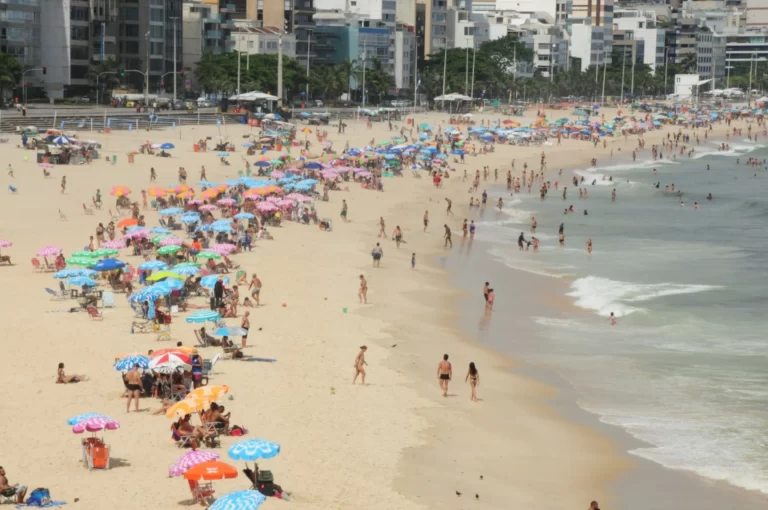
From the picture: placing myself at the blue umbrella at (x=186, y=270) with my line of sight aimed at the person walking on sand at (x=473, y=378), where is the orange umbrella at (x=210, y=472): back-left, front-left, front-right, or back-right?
front-right

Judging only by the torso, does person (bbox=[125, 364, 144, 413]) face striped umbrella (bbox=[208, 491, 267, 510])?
no

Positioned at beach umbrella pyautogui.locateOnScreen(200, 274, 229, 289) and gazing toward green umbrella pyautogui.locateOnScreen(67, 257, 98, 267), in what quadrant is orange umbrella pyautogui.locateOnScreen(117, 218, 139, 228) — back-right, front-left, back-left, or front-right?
front-right

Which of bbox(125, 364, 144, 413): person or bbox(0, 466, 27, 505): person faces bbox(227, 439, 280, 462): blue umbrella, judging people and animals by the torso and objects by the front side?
bbox(0, 466, 27, 505): person

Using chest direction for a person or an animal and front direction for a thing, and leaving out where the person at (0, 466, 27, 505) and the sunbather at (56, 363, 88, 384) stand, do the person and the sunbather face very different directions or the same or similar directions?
same or similar directions

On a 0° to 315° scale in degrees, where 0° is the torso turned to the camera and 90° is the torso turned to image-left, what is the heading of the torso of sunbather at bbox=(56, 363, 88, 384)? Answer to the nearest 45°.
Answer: approximately 270°

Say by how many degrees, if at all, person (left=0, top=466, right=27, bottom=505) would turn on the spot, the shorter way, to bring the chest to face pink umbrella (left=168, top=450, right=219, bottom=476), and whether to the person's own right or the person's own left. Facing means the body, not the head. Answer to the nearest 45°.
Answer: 0° — they already face it

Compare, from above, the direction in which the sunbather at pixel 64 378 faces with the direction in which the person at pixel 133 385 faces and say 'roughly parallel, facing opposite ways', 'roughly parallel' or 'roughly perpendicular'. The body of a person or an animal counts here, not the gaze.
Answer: roughly perpendicular

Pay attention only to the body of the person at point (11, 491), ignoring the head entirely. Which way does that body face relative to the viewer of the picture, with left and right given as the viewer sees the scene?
facing to the right of the viewer

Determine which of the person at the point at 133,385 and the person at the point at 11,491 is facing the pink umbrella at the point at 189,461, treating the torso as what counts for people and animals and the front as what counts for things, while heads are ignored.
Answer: the person at the point at 11,491

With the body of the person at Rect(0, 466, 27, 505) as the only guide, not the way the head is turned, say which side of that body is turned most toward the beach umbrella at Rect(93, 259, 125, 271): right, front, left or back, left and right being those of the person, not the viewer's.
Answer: left

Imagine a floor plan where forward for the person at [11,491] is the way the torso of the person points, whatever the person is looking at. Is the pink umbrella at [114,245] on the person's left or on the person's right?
on the person's left

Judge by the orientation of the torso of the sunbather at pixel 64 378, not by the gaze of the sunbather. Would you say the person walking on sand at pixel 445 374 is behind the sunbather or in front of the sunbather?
in front
